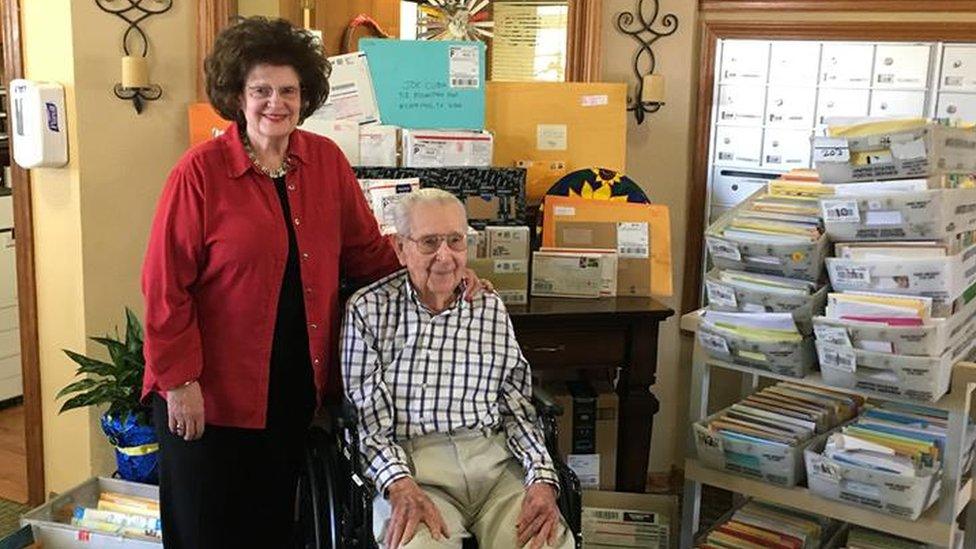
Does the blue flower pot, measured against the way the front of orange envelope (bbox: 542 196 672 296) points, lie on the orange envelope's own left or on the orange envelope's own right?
on the orange envelope's own right

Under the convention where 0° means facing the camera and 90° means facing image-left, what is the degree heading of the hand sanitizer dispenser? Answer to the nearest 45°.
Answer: approximately 315°

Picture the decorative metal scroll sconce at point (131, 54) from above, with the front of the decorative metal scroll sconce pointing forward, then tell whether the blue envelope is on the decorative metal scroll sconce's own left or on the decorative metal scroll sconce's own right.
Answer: on the decorative metal scroll sconce's own left

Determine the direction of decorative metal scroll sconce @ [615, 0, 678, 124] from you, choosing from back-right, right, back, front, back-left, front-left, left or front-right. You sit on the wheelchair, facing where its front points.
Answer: back-left

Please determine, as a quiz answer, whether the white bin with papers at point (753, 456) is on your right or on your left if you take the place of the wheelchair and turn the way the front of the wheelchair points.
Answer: on your left

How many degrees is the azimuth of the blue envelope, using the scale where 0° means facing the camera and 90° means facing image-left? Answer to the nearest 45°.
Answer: approximately 0°

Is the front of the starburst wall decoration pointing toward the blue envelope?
yes

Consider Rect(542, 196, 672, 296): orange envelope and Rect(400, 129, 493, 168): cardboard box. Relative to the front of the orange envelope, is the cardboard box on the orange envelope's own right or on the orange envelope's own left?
on the orange envelope's own right
